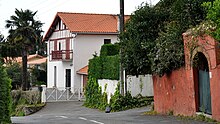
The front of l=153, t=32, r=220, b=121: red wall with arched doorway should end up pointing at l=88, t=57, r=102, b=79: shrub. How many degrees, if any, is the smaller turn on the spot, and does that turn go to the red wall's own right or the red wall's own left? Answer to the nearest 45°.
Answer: approximately 90° to the red wall's own right

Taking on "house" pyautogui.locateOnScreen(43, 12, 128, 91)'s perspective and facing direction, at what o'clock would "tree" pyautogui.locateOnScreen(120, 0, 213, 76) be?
The tree is roughly at 10 o'clock from the house.

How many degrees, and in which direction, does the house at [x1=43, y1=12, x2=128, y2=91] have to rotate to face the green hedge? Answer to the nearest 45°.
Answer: approximately 45° to its left

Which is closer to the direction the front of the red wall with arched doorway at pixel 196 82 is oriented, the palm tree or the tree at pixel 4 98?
the tree

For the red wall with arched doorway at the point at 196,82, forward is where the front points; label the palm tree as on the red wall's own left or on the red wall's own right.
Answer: on the red wall's own right

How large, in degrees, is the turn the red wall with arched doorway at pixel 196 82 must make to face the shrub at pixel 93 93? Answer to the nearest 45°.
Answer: approximately 90° to its right

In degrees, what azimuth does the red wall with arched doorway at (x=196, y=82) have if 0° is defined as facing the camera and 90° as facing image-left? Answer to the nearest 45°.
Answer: approximately 45°

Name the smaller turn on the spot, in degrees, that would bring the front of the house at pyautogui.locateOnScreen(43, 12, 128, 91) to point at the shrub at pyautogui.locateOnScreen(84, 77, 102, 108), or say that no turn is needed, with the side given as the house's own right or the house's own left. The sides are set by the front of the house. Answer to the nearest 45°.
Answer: approximately 45° to the house's own left

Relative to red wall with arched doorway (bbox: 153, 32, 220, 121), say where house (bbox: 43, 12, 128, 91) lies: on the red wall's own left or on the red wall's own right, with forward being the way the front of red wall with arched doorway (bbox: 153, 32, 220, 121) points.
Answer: on the red wall's own right
